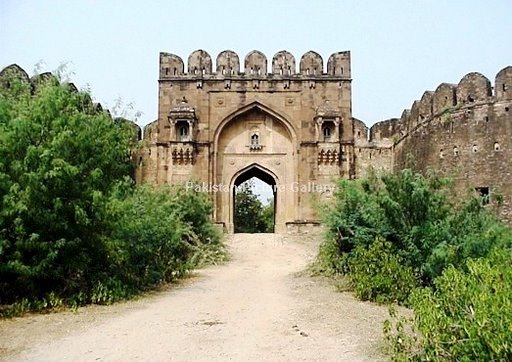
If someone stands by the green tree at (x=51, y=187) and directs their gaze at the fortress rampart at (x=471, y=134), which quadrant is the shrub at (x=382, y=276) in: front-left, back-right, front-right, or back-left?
front-right

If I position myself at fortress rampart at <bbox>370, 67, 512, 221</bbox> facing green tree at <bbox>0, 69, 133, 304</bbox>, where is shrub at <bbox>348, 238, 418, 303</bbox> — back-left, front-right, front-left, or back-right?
front-left

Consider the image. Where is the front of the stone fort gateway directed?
toward the camera

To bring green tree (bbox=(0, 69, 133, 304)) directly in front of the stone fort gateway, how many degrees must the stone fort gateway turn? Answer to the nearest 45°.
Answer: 0° — it already faces it

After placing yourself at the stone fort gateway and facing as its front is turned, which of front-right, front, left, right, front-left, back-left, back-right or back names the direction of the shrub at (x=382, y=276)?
front

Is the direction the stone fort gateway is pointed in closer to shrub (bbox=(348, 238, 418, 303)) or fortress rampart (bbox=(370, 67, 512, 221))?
the shrub

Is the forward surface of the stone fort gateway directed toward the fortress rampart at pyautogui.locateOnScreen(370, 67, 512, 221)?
no
